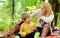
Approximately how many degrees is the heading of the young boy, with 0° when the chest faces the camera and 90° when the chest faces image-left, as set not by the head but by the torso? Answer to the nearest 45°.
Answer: approximately 315°

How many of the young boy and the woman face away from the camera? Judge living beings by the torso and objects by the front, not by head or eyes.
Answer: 0

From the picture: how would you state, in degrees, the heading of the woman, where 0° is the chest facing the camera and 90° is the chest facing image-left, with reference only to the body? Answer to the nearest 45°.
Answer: approximately 45°

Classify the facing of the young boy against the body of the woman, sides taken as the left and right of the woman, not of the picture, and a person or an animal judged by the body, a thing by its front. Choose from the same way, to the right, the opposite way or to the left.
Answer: to the left
